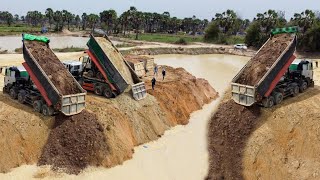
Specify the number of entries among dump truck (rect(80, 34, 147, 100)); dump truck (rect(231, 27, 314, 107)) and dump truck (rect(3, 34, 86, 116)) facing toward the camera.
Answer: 0

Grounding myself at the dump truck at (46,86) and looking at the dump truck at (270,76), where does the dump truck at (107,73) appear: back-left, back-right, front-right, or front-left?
front-left

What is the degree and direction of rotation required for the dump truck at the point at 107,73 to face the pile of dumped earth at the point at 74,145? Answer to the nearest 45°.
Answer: approximately 135° to its left

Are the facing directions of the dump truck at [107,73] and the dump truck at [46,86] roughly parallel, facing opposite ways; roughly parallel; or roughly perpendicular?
roughly parallel

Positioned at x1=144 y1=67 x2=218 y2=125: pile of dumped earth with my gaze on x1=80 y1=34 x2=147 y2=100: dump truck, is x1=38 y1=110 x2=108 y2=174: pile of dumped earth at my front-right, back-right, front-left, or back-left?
front-left

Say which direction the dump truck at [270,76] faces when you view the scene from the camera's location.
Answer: facing away from the viewer and to the right of the viewer

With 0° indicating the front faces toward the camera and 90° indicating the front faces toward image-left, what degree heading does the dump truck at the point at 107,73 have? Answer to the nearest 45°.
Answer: approximately 135°

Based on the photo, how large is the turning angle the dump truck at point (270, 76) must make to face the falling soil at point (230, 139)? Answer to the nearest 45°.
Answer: approximately 180°

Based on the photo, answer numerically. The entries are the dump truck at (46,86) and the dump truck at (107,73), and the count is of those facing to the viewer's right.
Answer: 0

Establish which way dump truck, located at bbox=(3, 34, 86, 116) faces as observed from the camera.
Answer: facing away from the viewer and to the left of the viewer

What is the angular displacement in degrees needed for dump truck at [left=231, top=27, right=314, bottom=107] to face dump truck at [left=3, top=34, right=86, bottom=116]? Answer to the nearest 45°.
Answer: approximately 135° to its left

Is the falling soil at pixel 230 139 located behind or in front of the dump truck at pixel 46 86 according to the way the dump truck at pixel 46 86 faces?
behind
